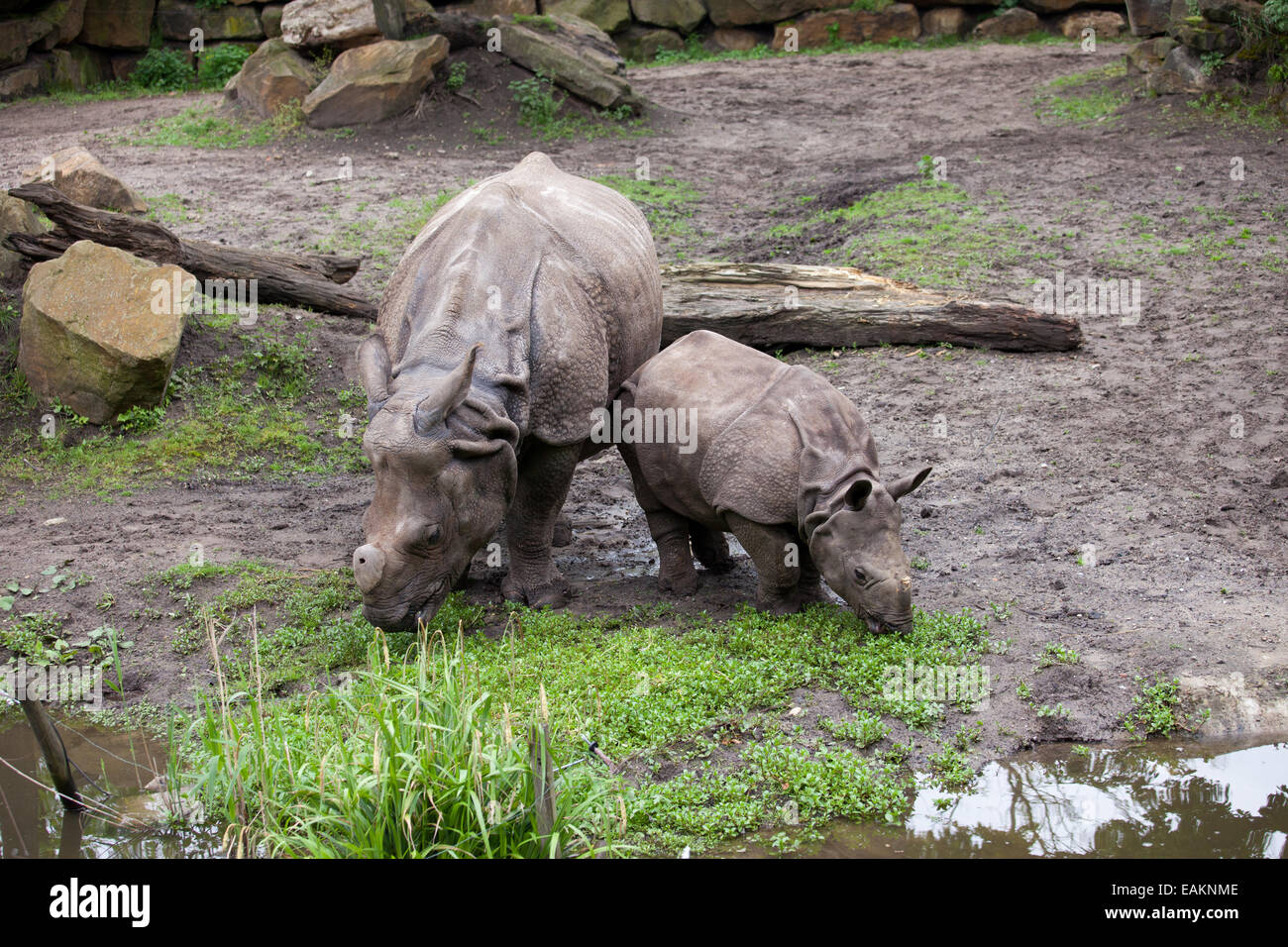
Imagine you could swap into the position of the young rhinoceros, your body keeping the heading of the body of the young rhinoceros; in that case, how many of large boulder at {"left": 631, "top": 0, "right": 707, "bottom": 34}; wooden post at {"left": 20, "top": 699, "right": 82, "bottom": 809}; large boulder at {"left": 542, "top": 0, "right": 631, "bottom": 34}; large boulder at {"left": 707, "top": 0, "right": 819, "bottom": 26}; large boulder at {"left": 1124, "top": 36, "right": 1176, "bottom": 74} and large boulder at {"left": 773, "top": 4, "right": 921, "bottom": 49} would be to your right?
1

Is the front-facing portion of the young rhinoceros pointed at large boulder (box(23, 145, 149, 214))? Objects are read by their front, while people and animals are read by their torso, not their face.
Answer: no

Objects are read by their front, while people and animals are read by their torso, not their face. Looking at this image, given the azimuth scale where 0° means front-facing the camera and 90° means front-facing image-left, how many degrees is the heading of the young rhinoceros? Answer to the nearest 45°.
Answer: approximately 315°

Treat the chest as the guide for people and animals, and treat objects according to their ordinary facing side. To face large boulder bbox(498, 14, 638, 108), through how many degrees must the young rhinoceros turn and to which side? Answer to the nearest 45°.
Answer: approximately 135° to its left

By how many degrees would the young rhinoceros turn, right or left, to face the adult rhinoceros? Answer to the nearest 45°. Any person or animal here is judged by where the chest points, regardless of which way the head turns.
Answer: approximately 135° to its right

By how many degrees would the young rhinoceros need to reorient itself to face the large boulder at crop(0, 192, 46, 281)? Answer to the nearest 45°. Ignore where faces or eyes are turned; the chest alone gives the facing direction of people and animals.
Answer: approximately 180°

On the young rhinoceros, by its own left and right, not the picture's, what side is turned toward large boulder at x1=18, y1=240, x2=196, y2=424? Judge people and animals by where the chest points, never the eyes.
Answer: back

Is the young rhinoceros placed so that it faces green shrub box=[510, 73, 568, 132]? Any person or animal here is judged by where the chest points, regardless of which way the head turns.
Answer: no

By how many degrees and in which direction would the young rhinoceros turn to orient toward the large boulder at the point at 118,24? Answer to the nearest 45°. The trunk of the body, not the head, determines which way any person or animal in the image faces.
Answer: approximately 180°

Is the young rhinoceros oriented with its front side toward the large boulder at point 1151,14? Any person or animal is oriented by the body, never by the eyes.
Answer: no

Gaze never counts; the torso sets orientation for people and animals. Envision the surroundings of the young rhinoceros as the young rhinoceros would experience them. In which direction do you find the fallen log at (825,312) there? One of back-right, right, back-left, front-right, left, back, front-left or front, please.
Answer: back-left

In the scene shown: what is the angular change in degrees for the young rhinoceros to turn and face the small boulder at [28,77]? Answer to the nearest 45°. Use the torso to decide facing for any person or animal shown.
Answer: approximately 180°

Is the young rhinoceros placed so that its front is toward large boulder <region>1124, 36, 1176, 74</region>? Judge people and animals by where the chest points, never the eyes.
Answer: no
